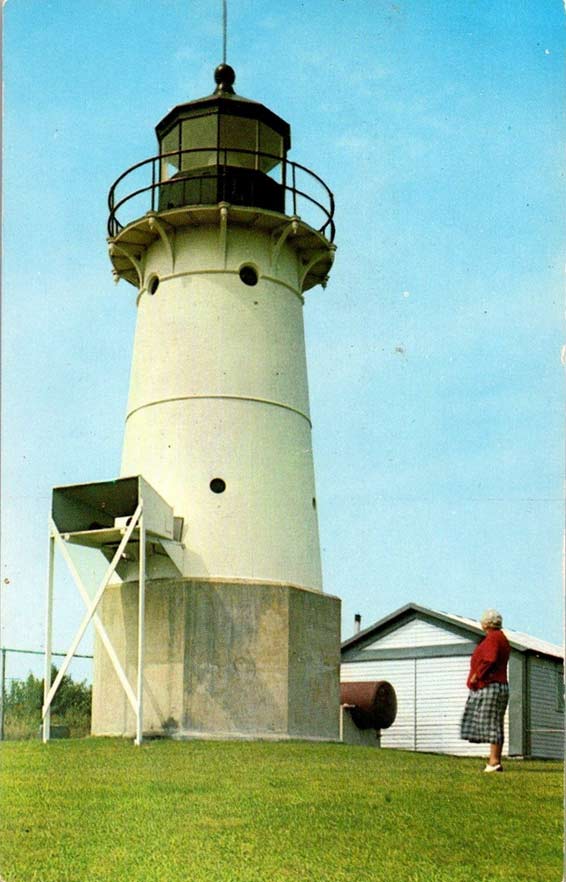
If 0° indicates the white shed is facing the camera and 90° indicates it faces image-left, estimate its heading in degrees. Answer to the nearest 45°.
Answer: approximately 45°

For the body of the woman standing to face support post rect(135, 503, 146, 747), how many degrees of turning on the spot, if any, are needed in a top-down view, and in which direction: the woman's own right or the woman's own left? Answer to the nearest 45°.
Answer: approximately 45° to the woman's own right

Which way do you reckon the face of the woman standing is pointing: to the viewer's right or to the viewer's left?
to the viewer's left

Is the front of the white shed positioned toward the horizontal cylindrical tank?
yes

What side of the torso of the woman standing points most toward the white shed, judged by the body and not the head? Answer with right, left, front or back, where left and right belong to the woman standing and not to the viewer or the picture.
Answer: right

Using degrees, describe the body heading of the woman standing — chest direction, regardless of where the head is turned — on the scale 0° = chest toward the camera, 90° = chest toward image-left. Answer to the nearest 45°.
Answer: approximately 90°
